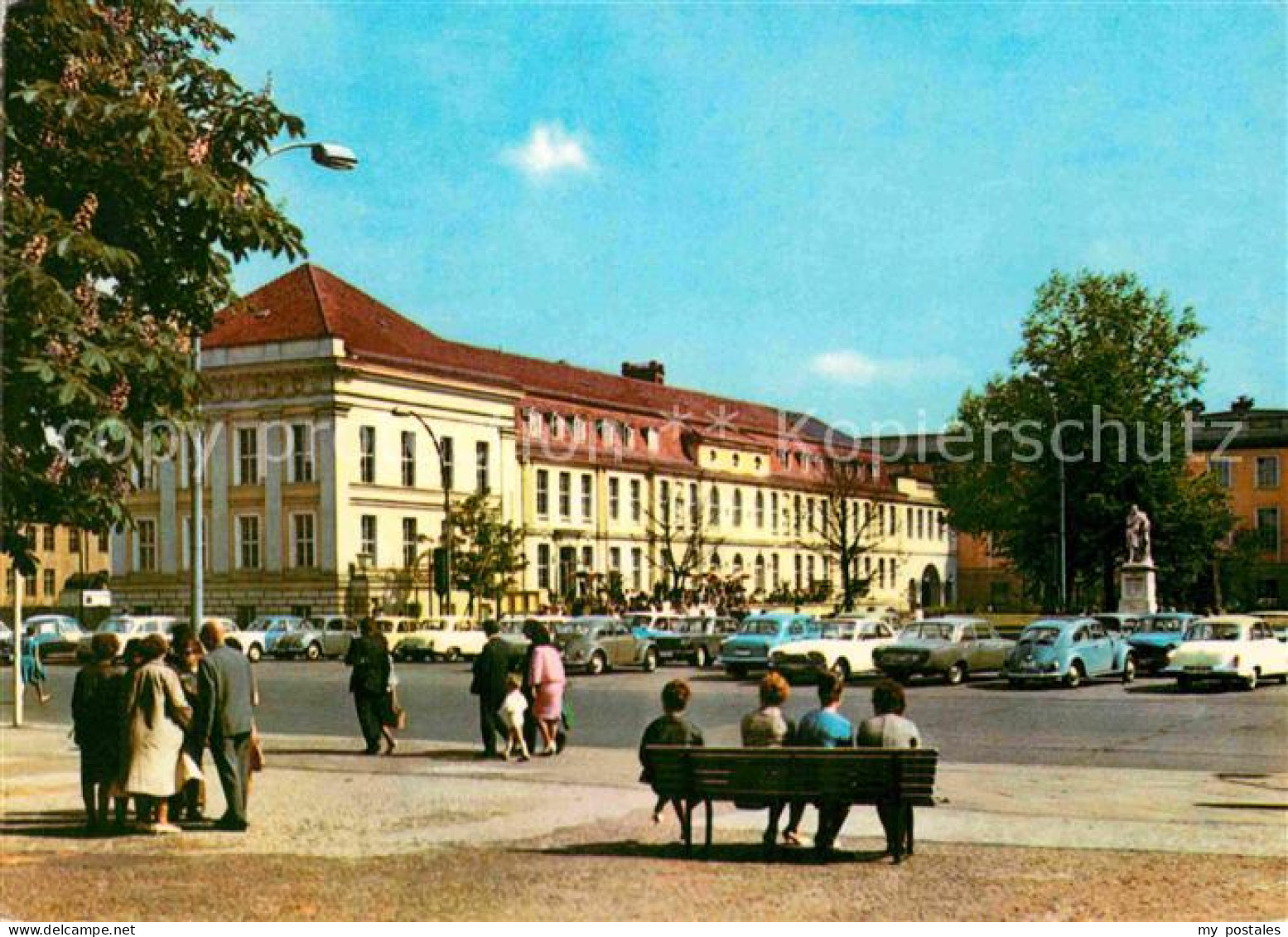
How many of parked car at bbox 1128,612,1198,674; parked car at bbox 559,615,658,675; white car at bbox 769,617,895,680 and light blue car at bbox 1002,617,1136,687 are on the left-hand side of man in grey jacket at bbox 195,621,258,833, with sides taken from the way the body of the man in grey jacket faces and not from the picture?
0

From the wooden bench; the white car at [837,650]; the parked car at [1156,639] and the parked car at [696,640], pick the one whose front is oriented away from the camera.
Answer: the wooden bench

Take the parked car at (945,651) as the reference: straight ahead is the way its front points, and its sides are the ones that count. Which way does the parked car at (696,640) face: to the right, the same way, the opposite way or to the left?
the same way

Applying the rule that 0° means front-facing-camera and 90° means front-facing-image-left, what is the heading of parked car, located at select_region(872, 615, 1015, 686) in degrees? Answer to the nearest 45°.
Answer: approximately 45°

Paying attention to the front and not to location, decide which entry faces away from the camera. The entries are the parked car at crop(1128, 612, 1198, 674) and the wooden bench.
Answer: the wooden bench

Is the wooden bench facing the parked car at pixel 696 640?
yes

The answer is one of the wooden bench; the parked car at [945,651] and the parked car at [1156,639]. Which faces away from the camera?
the wooden bench

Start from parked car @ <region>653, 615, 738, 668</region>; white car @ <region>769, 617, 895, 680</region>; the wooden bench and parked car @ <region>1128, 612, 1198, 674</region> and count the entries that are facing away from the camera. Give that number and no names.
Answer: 1

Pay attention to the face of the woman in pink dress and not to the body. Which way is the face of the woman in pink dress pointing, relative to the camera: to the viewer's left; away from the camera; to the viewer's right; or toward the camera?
away from the camera

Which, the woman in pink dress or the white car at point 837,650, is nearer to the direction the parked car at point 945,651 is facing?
the woman in pink dress

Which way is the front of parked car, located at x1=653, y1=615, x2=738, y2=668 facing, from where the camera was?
facing the viewer and to the left of the viewer

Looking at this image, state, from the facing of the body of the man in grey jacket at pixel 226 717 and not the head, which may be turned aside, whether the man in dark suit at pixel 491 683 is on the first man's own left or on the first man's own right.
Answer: on the first man's own right

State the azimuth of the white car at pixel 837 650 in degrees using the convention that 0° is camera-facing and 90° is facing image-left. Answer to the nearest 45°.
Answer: approximately 45°

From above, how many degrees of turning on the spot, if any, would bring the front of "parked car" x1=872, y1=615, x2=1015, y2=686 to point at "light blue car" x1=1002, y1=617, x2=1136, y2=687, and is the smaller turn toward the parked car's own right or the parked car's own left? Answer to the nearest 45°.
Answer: approximately 90° to the parked car's own left

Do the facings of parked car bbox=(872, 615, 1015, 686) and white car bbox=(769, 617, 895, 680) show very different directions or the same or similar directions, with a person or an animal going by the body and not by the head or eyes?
same or similar directions

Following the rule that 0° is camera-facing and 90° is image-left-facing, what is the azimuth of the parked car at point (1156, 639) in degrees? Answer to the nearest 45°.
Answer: approximately 45°

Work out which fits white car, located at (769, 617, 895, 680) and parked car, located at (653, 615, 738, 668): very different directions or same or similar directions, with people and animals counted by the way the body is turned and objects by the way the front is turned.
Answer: same or similar directions
